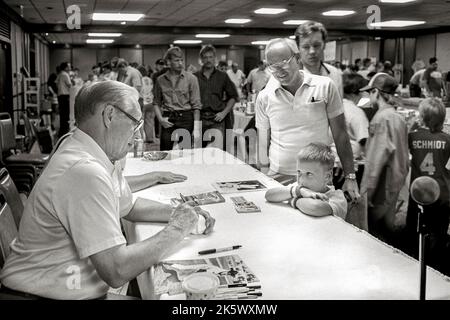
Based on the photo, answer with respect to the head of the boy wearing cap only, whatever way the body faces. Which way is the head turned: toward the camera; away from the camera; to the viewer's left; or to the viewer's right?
to the viewer's left

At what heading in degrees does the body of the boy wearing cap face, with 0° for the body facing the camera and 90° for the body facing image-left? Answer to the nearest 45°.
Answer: approximately 90°

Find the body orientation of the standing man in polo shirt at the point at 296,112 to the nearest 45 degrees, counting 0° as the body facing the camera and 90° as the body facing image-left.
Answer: approximately 45°

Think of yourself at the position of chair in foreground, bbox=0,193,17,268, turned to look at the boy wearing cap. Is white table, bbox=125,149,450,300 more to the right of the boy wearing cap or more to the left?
right

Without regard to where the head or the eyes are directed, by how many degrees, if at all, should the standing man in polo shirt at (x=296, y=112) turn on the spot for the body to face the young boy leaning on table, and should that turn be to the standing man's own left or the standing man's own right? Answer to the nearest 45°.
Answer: approximately 45° to the standing man's own left

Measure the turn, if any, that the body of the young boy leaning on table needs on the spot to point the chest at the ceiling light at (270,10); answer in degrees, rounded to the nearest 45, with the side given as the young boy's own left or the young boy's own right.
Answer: approximately 135° to the young boy's own right

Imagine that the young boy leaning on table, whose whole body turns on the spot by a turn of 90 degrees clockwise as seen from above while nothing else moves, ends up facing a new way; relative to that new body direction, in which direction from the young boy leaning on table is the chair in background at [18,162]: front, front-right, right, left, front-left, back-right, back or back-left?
front

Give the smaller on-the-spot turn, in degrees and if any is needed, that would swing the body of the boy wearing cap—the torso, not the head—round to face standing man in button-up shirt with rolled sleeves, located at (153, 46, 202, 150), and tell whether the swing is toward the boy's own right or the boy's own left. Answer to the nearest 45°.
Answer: approximately 45° to the boy's own right

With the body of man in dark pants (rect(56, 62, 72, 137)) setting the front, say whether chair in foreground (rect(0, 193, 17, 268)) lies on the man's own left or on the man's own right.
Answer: on the man's own right

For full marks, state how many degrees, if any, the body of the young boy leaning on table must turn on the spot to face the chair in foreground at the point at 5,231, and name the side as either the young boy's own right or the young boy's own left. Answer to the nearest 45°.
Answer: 0° — they already face it

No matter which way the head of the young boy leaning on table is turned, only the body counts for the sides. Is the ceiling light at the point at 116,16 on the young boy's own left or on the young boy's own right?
on the young boy's own right
